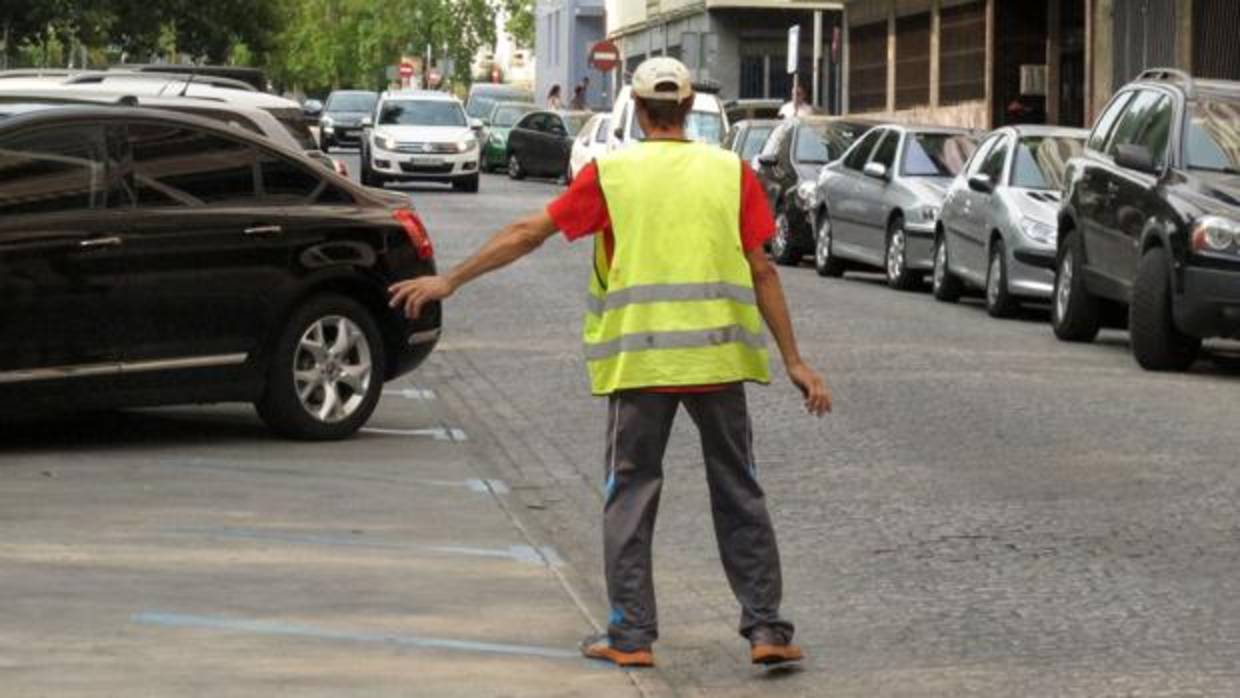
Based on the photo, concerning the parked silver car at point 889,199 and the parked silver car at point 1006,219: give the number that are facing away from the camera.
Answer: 0

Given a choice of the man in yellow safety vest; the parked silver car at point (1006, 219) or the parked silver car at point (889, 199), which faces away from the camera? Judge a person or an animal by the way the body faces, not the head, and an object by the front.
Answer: the man in yellow safety vest

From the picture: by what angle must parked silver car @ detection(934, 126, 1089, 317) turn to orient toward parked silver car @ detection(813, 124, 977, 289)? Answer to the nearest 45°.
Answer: approximately 135° to its left

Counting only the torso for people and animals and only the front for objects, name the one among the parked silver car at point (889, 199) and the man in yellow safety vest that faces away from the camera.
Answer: the man in yellow safety vest

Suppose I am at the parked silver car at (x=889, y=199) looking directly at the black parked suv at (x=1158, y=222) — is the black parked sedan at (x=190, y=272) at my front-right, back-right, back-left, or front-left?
front-right

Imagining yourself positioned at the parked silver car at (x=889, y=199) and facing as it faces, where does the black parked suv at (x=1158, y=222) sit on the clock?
The black parked suv is roughly at 1 o'clock from the parked silver car.

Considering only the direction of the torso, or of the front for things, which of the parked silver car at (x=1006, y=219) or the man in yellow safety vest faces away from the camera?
the man in yellow safety vest

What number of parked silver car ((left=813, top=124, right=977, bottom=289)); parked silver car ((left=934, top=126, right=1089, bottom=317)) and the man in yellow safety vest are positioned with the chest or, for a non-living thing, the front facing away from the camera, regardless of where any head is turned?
1

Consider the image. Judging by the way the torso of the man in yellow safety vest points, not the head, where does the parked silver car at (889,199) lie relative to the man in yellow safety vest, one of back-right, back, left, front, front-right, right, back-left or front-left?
front

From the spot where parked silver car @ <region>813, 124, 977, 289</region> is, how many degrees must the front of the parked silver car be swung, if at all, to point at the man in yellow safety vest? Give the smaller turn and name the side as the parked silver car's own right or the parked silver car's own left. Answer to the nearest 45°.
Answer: approximately 45° to the parked silver car's own right

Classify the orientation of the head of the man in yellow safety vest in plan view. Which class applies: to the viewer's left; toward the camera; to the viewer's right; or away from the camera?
away from the camera

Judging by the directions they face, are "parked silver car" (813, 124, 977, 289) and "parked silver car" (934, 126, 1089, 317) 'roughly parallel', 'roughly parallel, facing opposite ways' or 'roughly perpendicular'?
roughly parallel

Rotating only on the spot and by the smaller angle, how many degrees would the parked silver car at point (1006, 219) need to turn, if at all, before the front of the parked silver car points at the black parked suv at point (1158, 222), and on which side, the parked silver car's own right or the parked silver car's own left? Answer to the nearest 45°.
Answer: approximately 45° to the parked silver car's own right

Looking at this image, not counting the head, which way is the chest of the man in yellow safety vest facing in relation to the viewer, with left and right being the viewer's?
facing away from the viewer

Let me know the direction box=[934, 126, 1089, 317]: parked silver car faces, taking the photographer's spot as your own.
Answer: facing the viewer and to the right of the viewer
